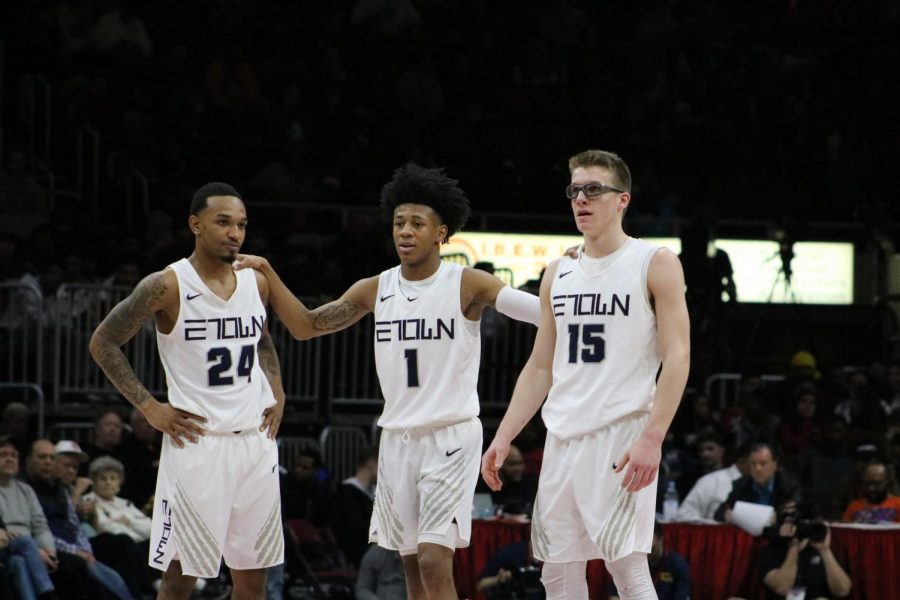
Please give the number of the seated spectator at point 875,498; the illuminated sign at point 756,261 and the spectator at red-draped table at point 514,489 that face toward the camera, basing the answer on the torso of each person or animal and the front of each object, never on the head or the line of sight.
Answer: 3

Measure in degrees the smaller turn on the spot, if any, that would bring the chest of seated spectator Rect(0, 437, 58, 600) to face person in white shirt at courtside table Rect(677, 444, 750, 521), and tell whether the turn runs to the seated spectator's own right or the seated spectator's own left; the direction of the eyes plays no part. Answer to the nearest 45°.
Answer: approximately 45° to the seated spectator's own left

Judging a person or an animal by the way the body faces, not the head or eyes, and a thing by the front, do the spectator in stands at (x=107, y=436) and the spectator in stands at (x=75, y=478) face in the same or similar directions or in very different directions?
same or similar directions

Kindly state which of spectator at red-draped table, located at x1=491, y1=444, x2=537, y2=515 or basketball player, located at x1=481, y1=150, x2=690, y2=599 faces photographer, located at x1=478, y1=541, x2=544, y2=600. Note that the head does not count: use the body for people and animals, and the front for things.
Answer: the spectator at red-draped table

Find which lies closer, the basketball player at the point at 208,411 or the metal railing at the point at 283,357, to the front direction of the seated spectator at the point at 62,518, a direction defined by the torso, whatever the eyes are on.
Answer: the basketball player

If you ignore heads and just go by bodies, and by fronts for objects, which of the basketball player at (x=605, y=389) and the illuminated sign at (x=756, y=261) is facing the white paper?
the illuminated sign

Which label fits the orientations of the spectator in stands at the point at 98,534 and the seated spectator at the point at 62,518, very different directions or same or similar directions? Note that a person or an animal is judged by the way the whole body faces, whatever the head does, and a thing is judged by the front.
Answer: same or similar directions

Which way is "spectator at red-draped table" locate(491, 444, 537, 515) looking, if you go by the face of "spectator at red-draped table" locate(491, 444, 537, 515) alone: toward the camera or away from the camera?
toward the camera

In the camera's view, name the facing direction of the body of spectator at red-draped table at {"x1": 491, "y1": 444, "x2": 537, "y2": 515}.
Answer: toward the camera

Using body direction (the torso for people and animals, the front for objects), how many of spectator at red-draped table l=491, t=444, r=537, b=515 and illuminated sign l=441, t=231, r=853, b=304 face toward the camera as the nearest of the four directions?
2

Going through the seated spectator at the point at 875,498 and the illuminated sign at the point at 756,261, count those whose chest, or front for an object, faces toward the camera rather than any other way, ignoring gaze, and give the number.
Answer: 2

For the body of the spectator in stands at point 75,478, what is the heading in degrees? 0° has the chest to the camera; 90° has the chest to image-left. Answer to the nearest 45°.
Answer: approximately 315°
